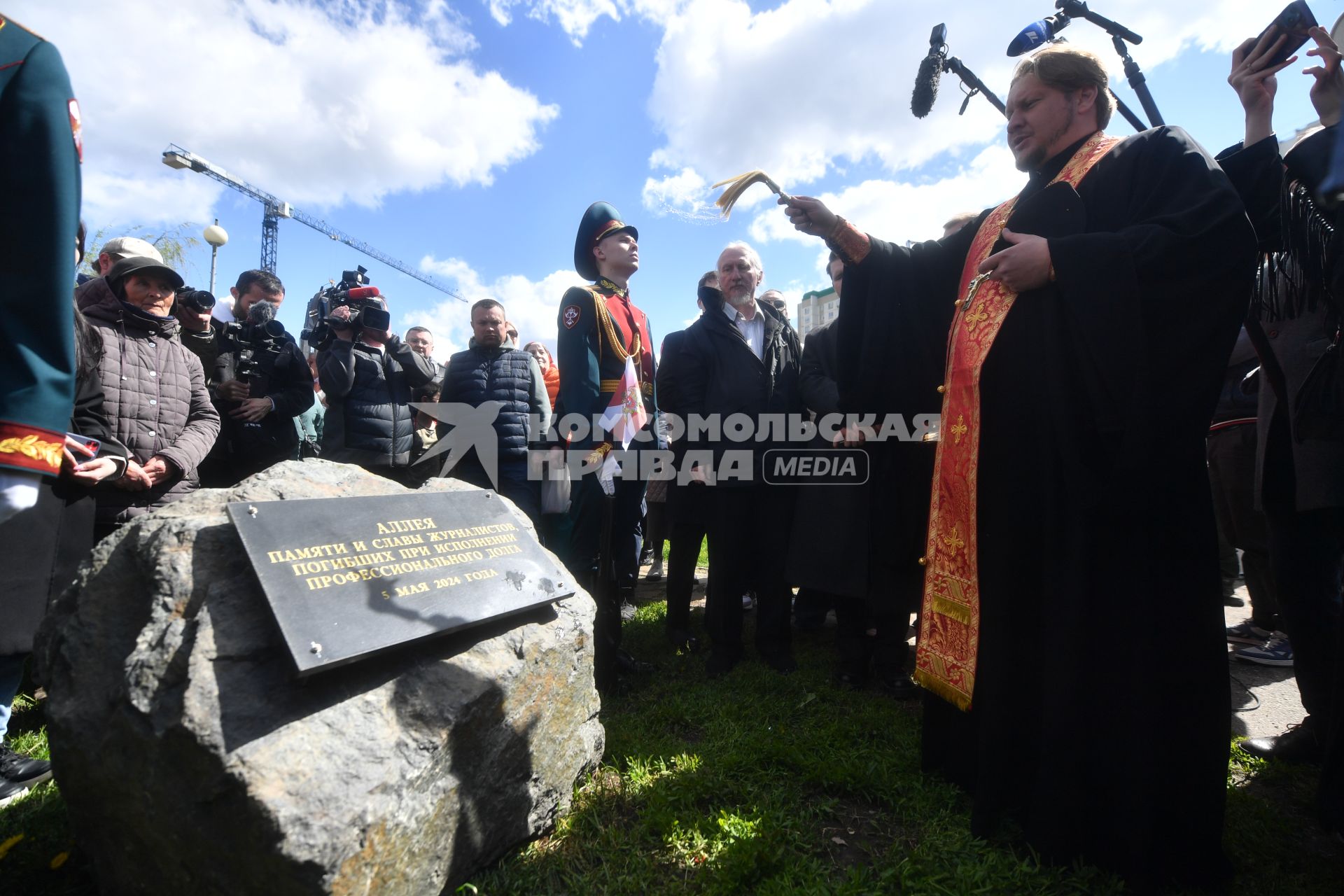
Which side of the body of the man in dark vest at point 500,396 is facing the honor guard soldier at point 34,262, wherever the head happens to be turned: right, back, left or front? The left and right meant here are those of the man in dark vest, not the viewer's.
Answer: front

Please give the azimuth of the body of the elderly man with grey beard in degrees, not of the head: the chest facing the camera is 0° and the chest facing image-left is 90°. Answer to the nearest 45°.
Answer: approximately 0°

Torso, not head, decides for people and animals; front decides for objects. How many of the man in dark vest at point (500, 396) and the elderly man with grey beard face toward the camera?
2

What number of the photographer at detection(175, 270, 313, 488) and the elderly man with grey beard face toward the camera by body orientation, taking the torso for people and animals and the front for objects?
2

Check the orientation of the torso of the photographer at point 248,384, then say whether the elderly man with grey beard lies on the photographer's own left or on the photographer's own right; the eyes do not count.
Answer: on the photographer's own left

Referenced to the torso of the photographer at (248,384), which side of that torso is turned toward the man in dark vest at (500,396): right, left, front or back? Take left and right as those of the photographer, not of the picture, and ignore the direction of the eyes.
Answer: left

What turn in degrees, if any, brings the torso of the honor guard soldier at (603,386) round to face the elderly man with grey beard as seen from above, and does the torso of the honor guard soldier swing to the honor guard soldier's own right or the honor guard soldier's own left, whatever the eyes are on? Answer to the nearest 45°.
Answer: approximately 45° to the honor guard soldier's own left

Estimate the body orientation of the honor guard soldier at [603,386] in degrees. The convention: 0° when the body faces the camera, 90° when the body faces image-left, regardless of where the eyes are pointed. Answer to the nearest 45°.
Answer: approximately 315°

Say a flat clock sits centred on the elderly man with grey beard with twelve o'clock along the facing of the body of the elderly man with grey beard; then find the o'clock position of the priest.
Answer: The priest is roughly at 11 o'clock from the elderly man with grey beard.
